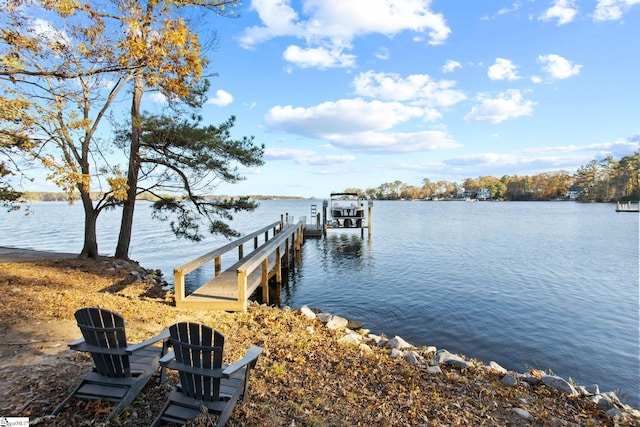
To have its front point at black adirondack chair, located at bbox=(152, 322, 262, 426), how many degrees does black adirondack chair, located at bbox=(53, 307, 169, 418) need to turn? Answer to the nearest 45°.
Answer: approximately 90° to its right

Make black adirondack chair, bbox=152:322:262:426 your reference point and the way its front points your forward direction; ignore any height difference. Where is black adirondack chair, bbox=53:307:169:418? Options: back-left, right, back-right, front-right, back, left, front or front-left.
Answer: left

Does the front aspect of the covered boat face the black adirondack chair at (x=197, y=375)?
yes

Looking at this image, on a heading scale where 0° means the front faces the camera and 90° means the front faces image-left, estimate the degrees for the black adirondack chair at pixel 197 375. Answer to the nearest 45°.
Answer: approximately 225°

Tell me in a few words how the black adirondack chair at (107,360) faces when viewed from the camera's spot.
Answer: facing away from the viewer and to the right of the viewer

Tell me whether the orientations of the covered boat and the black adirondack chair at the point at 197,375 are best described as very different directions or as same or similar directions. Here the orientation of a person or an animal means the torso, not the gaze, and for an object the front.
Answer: very different directions

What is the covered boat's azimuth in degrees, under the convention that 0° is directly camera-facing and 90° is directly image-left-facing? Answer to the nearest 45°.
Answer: approximately 0°

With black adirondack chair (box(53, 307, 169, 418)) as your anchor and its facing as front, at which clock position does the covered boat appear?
The covered boat is roughly at 12 o'clock from the black adirondack chair.

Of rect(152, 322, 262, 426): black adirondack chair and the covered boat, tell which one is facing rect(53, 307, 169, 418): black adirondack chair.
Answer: the covered boat

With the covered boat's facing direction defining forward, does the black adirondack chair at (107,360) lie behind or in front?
in front

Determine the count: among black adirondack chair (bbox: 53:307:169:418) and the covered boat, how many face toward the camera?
1

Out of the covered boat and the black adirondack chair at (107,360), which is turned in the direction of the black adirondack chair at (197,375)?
the covered boat
